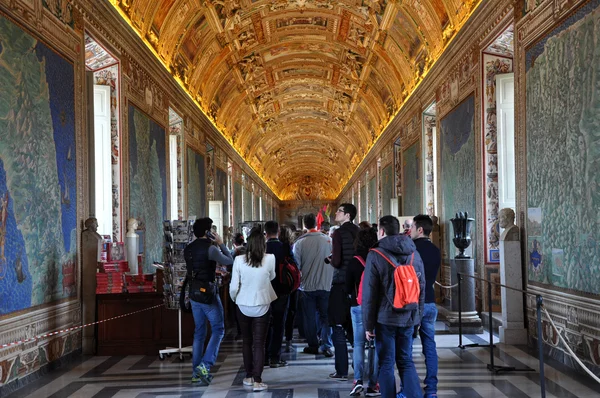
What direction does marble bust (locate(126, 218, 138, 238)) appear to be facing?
to the viewer's right

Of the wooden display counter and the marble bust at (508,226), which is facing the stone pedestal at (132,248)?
the marble bust

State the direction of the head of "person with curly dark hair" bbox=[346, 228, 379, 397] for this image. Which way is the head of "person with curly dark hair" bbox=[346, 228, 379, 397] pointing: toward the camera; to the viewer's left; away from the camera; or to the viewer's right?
away from the camera

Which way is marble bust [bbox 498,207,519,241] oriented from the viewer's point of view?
to the viewer's left

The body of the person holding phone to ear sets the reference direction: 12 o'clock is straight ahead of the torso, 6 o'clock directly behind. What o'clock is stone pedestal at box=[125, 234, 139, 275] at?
The stone pedestal is roughly at 10 o'clock from the person holding phone to ear.

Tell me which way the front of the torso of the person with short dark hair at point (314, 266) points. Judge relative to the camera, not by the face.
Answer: away from the camera

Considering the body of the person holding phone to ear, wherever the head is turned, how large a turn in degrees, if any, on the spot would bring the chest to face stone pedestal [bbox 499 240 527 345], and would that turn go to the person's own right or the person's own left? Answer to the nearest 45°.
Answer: approximately 45° to the person's own right

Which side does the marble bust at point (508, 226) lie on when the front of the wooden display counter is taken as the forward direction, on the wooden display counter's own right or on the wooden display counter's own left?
on the wooden display counter's own left

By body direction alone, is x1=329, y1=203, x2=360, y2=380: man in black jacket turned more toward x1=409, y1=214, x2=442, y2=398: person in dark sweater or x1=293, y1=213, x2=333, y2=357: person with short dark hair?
the person with short dark hair

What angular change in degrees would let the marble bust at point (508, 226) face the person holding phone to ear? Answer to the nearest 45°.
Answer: approximately 45° to its left

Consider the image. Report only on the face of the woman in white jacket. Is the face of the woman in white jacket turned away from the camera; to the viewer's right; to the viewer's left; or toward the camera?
away from the camera

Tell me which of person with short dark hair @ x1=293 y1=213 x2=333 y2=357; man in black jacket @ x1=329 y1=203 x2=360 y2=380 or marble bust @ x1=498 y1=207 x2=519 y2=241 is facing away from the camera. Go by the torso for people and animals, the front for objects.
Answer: the person with short dark hair
